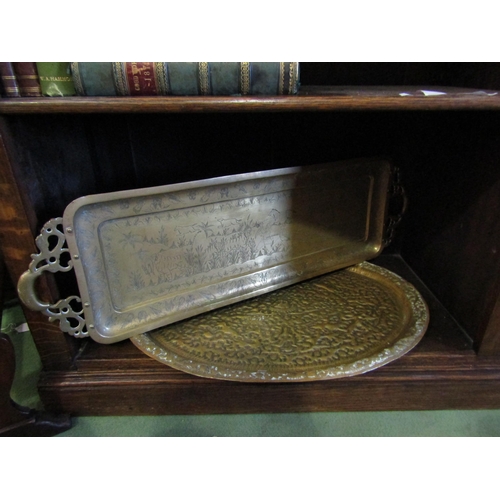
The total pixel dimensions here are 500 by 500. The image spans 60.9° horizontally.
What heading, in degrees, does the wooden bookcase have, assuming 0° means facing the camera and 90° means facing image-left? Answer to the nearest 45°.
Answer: approximately 0°
